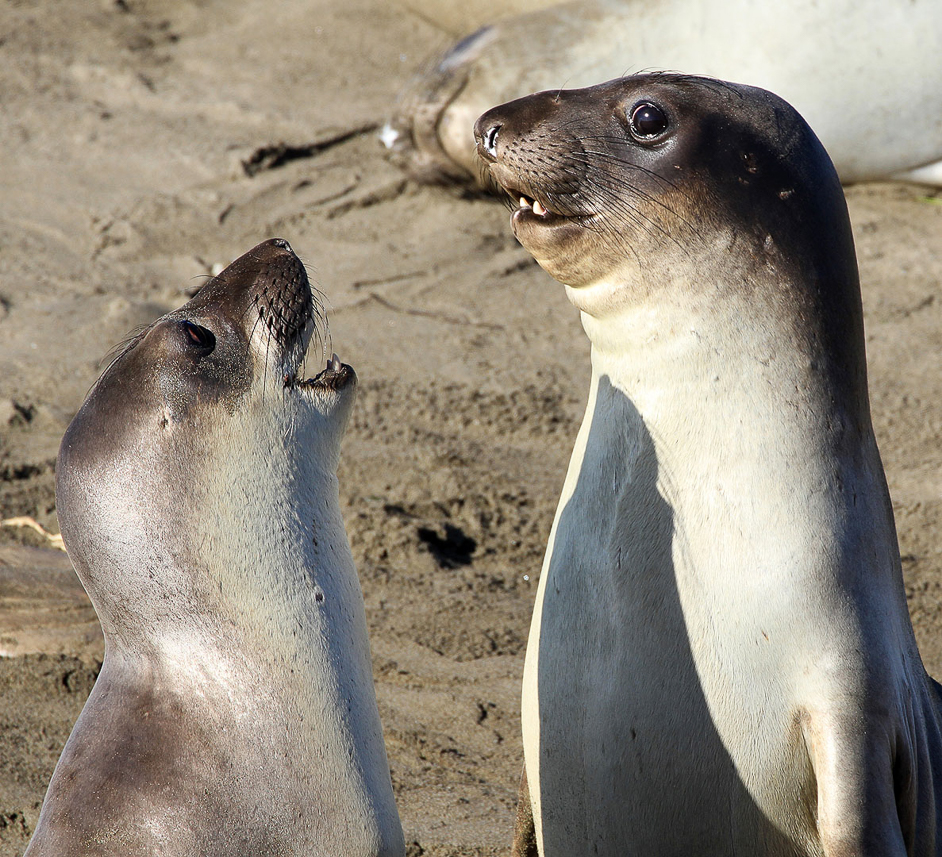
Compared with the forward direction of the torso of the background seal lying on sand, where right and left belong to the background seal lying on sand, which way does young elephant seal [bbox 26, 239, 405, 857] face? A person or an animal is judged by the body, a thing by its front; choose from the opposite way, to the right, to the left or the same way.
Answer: the opposite way

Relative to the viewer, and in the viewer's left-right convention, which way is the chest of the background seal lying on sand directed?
facing to the left of the viewer

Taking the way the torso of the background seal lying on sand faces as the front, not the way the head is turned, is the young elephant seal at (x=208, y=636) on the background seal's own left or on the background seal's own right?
on the background seal's own left

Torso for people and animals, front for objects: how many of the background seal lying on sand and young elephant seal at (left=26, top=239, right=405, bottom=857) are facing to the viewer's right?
1

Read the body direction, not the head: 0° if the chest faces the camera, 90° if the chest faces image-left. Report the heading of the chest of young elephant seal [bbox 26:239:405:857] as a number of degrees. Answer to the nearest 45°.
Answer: approximately 270°

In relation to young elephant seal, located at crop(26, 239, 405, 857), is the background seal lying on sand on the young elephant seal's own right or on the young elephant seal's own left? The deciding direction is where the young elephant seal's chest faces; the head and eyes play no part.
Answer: on the young elephant seal's own left
